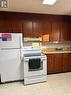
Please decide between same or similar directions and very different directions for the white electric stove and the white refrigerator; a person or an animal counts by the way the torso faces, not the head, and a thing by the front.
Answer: same or similar directions

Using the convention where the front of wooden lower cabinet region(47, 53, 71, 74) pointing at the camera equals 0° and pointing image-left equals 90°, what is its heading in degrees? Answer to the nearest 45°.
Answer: approximately 315°

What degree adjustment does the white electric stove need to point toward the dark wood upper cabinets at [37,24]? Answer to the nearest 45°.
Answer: approximately 180°

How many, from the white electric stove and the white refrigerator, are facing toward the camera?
2

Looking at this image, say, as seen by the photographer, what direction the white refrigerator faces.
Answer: facing the viewer

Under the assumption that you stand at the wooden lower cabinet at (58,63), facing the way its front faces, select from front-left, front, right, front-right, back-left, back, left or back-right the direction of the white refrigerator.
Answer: right

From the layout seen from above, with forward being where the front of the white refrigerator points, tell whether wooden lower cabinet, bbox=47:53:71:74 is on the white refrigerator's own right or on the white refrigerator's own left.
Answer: on the white refrigerator's own left

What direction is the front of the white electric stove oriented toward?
toward the camera
